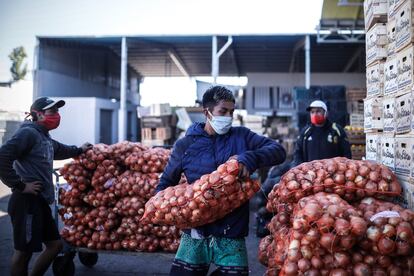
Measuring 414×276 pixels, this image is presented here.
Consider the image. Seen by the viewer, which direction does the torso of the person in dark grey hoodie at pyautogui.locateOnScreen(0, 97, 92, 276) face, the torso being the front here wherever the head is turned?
to the viewer's right

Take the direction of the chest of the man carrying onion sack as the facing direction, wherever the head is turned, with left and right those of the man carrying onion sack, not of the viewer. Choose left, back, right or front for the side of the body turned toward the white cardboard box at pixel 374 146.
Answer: left

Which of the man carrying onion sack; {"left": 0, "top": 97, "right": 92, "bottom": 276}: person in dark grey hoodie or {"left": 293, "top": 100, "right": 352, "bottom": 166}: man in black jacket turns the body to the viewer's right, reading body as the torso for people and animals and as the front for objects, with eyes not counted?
{"left": 0, "top": 97, "right": 92, "bottom": 276}: person in dark grey hoodie

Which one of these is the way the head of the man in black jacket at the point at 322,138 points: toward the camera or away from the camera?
toward the camera

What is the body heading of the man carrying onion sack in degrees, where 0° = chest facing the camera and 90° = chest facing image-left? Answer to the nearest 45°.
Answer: approximately 0°

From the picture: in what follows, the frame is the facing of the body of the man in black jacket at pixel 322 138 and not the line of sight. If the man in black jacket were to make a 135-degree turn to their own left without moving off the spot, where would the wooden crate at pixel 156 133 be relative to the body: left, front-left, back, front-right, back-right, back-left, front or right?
left

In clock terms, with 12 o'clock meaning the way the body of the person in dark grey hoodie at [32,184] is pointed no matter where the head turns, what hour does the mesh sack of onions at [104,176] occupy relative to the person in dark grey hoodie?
The mesh sack of onions is roughly at 11 o'clock from the person in dark grey hoodie.

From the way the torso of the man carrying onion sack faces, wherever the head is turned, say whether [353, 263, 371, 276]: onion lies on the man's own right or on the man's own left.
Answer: on the man's own left

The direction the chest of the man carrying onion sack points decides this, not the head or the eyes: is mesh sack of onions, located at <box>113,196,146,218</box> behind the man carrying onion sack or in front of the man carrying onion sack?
behind

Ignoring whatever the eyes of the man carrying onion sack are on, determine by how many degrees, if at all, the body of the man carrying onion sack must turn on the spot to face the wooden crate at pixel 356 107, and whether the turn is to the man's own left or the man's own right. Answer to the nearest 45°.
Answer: approximately 135° to the man's own left

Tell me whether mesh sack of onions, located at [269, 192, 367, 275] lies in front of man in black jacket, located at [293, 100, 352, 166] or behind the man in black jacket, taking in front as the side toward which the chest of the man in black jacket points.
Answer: in front

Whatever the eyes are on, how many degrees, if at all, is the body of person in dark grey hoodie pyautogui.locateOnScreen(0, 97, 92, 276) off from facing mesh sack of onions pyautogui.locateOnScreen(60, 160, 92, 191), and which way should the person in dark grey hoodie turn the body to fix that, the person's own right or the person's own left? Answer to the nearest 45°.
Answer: approximately 45° to the person's own left

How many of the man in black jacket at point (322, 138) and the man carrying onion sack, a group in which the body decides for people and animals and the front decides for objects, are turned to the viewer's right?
0

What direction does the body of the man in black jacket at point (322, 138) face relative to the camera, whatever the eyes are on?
toward the camera
